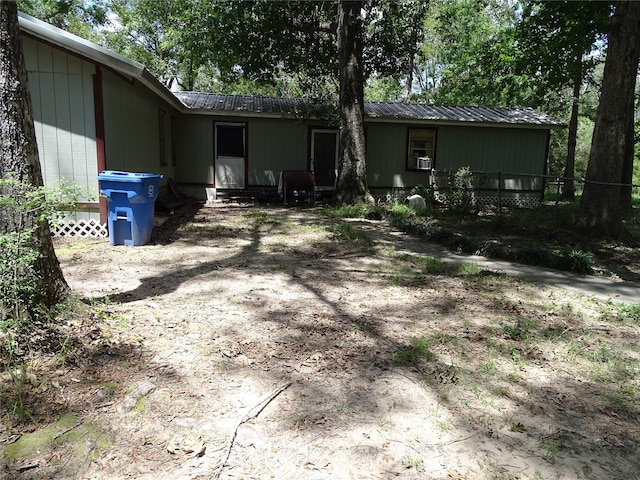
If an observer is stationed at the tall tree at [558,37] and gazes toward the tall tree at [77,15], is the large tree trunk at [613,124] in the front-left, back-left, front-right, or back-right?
back-left

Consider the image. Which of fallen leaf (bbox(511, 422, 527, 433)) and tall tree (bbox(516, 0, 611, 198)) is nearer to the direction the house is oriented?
the fallen leaf

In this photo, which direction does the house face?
toward the camera

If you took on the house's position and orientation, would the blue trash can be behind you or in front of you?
in front

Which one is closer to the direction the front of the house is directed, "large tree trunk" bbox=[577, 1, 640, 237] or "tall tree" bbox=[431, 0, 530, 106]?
the large tree trunk

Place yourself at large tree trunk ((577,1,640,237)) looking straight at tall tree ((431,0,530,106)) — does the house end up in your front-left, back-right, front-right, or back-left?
front-left

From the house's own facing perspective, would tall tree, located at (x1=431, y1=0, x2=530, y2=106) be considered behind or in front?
behind

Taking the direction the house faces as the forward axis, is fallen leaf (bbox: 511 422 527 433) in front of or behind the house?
in front

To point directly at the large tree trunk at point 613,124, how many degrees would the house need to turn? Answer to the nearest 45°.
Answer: approximately 45° to its left

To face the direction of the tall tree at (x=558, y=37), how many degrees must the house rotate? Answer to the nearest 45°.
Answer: approximately 90° to its left

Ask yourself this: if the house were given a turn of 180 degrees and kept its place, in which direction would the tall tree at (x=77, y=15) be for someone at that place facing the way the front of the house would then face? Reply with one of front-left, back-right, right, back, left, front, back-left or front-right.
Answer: front-left

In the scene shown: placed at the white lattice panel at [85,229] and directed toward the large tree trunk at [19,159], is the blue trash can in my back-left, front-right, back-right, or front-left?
front-left

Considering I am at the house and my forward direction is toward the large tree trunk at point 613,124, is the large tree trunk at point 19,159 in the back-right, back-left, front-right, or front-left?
front-right
